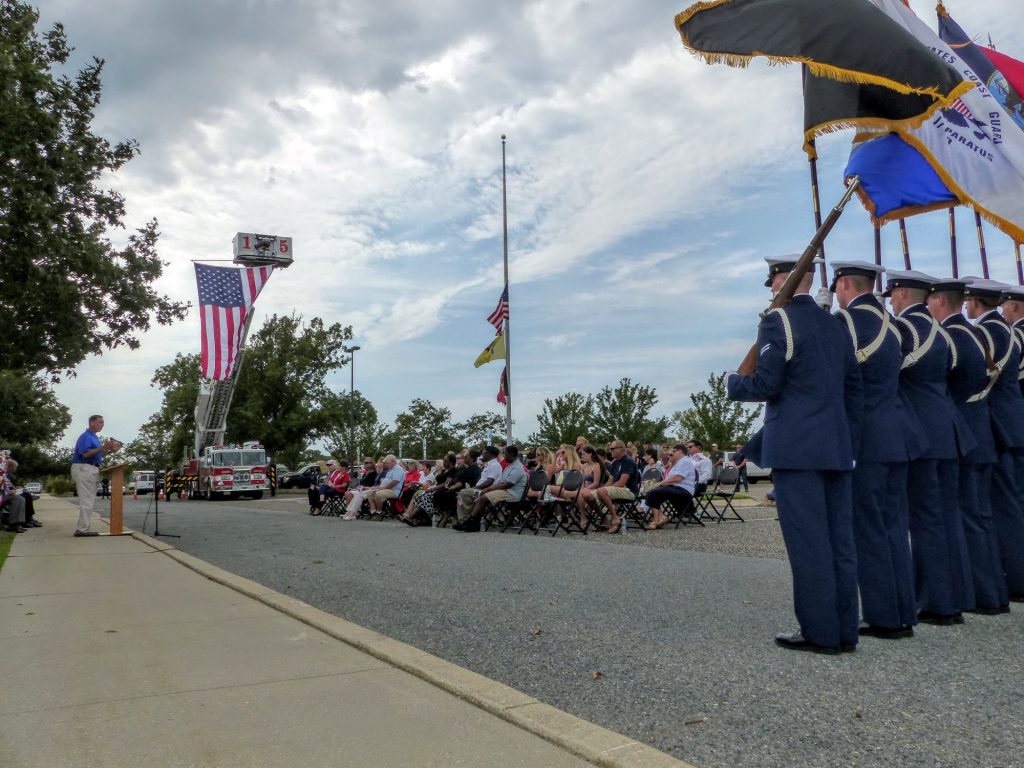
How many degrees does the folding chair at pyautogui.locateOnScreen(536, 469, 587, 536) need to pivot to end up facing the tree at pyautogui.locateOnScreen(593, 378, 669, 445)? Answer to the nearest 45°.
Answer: approximately 135° to its right

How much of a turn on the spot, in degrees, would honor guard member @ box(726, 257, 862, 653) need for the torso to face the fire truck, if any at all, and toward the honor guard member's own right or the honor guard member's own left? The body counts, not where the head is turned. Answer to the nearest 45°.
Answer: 0° — they already face it

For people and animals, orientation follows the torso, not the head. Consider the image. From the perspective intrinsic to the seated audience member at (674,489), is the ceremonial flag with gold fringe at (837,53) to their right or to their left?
on their left

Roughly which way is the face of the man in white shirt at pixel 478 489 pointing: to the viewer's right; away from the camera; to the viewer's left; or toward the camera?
to the viewer's left

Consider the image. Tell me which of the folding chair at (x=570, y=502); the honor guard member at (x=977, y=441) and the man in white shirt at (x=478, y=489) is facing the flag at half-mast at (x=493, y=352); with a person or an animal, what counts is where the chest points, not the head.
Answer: the honor guard member

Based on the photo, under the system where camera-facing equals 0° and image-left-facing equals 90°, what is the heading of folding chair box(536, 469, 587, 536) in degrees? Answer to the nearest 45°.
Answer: approximately 45°

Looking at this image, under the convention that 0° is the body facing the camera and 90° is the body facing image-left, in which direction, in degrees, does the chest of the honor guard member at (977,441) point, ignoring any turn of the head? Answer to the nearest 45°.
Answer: approximately 135°

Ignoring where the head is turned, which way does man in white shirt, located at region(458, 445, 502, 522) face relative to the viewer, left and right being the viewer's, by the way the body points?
facing to the left of the viewer

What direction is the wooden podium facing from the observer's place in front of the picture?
facing to the right of the viewer

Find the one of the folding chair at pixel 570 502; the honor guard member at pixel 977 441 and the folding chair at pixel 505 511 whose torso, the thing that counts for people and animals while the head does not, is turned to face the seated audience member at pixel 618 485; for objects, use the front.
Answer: the honor guard member

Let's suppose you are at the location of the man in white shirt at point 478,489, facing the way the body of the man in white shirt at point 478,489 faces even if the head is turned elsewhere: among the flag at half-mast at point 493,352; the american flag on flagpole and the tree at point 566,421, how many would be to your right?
3

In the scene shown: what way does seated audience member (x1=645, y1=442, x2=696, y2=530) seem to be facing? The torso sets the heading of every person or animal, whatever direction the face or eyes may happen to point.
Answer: to the viewer's left

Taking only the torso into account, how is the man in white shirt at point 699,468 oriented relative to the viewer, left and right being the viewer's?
facing to the left of the viewer
